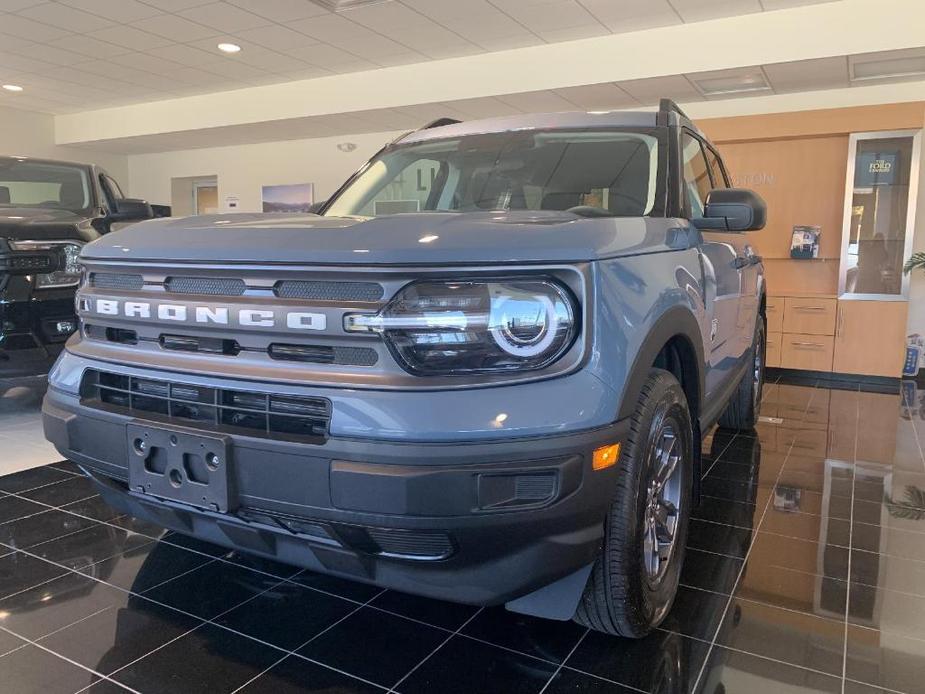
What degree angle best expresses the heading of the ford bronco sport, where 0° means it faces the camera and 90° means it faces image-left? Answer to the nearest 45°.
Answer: approximately 45°

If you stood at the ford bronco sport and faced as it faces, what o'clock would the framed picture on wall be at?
The framed picture on wall is roughly at 4 o'clock from the ford bronco sport.

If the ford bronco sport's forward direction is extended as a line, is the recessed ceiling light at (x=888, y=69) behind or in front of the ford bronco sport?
behind

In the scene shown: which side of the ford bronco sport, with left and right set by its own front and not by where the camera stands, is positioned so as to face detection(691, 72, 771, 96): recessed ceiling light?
back

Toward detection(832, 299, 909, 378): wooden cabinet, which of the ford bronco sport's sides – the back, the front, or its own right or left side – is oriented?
back

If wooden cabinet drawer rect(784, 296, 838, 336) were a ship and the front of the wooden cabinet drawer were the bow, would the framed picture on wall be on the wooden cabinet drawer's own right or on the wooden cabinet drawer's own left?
on the wooden cabinet drawer's own right

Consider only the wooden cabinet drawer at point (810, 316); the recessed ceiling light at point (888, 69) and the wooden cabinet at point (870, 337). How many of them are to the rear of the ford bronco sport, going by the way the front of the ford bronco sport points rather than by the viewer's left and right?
3

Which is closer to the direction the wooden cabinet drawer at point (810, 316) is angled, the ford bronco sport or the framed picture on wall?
the ford bronco sport

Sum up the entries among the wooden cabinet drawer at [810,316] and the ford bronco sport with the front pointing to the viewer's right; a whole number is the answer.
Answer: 0

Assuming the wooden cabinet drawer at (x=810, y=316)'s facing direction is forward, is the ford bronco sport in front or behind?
in front

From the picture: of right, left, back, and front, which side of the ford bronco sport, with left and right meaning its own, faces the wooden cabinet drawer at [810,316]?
back

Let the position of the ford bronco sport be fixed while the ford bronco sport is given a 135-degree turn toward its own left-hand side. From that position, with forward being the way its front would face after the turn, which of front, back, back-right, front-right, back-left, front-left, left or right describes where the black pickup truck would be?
back-left
